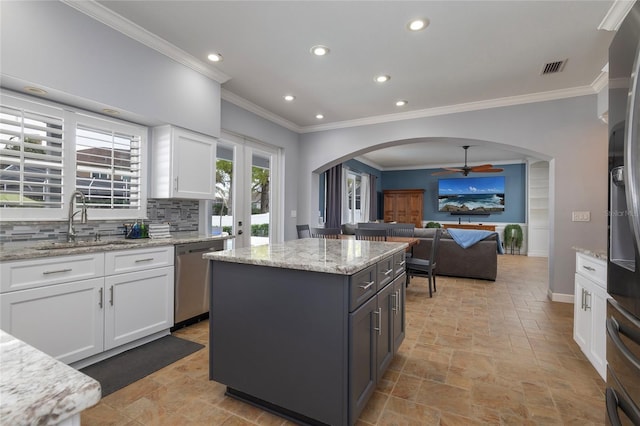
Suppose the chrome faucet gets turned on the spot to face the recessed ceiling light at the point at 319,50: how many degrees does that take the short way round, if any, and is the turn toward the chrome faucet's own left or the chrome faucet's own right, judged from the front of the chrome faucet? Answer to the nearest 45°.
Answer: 0° — it already faces it

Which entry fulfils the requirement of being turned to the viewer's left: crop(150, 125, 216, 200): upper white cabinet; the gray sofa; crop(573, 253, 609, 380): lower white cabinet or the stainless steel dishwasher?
the lower white cabinet

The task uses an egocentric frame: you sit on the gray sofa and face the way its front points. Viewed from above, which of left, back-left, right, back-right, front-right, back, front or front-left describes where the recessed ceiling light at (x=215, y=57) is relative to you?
back-left

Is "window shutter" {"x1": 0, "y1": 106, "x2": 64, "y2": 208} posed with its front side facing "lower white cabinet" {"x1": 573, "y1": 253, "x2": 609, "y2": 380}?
yes

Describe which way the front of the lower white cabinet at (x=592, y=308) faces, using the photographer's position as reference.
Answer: facing to the left of the viewer

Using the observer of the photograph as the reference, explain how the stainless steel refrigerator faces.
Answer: facing to the left of the viewer

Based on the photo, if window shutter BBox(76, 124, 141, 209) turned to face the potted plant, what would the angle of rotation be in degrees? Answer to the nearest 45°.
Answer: approximately 45° to its left

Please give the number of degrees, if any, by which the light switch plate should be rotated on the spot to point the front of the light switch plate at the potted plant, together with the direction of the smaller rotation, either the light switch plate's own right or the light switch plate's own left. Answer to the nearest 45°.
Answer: approximately 180°

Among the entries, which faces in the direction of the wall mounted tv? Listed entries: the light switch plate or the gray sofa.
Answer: the gray sofa

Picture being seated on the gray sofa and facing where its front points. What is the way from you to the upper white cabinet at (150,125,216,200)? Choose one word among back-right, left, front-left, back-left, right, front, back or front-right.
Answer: back-left

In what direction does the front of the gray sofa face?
away from the camera
